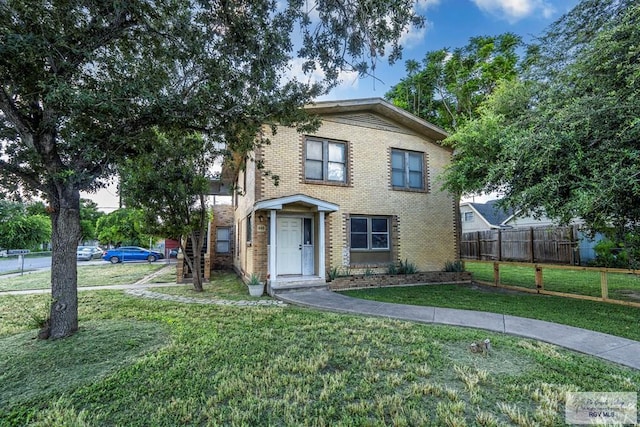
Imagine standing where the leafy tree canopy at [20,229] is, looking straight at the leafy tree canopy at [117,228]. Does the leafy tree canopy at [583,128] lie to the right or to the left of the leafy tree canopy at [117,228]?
right

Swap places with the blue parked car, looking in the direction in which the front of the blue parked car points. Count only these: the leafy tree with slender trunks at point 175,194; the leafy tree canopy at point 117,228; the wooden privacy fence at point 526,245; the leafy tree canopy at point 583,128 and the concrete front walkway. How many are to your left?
1
